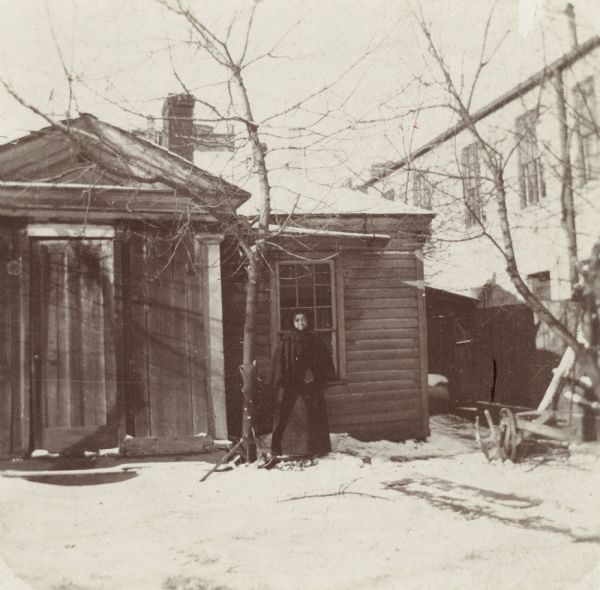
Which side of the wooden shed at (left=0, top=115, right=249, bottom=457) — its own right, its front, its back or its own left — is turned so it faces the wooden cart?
left

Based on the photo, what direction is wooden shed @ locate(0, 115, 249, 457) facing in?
toward the camera
